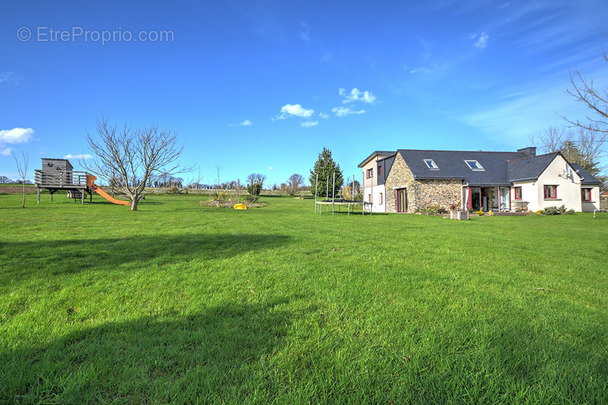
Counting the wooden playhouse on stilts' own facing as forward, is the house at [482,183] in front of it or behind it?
in front
